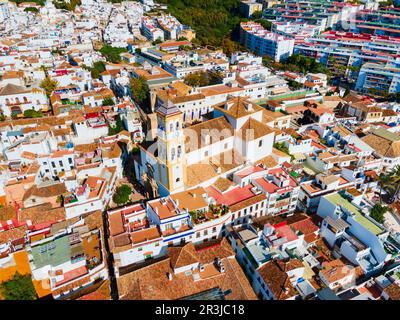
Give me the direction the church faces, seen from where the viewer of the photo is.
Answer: facing the viewer and to the left of the viewer

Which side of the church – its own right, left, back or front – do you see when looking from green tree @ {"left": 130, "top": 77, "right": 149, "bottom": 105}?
right

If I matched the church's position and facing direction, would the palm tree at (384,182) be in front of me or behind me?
behind

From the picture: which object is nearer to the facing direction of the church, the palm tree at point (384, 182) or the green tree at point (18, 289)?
the green tree

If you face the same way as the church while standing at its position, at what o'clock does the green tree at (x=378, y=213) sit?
The green tree is roughly at 8 o'clock from the church.

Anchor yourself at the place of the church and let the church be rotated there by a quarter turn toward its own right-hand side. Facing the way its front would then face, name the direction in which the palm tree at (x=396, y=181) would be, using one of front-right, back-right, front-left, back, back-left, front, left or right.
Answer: back-right

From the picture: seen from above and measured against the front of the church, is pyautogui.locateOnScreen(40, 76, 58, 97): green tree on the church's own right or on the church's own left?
on the church's own right

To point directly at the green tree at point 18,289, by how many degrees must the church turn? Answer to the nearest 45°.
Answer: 0° — it already faces it
